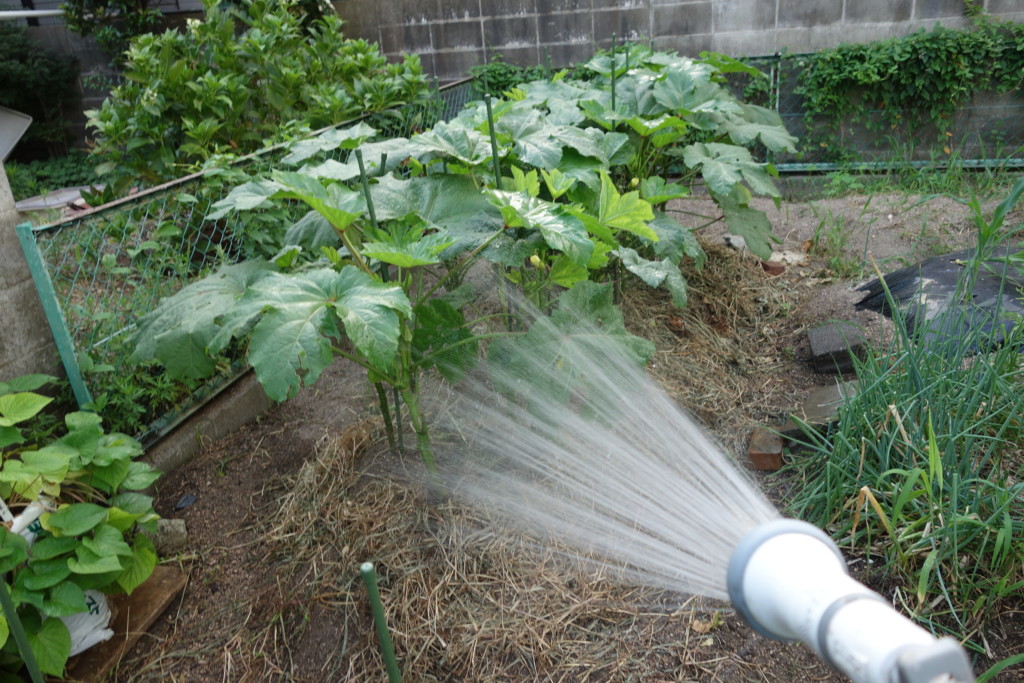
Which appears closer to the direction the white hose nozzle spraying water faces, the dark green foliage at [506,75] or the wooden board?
the dark green foliage

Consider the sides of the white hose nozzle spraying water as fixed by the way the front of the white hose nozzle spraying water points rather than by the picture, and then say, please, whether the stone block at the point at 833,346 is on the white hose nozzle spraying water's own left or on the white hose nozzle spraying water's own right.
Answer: on the white hose nozzle spraying water's own right

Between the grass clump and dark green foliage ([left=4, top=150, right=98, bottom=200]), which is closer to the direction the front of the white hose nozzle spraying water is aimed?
the dark green foliage

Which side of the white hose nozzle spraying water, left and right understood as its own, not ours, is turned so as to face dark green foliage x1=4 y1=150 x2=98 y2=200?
front

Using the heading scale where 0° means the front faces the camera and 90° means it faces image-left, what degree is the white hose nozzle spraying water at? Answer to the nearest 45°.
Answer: approximately 135°

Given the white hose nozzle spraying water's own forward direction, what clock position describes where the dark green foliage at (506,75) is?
The dark green foliage is roughly at 1 o'clock from the white hose nozzle spraying water.

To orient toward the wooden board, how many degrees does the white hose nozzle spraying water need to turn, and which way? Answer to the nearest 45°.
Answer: approximately 90° to its left

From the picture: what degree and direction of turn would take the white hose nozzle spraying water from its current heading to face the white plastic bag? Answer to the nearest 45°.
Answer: approximately 90° to its left

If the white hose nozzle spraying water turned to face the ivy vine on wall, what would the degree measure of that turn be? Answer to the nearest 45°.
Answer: approximately 45° to its right

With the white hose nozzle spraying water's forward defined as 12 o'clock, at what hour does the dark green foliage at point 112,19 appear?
The dark green foliage is roughly at 12 o'clock from the white hose nozzle spraying water.

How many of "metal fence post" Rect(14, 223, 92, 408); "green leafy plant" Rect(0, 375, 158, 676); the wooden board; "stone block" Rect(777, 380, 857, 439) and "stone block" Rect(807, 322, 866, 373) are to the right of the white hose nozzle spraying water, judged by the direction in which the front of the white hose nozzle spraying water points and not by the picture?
2

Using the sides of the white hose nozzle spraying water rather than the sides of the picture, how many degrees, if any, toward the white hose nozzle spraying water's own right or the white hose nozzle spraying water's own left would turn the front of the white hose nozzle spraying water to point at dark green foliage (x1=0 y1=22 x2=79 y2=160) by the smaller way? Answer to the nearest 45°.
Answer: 0° — it already faces it

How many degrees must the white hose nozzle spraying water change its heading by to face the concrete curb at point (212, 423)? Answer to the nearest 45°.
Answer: approximately 45° to its left

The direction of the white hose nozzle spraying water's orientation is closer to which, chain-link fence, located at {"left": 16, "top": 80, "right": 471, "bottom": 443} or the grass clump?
the chain-link fence
